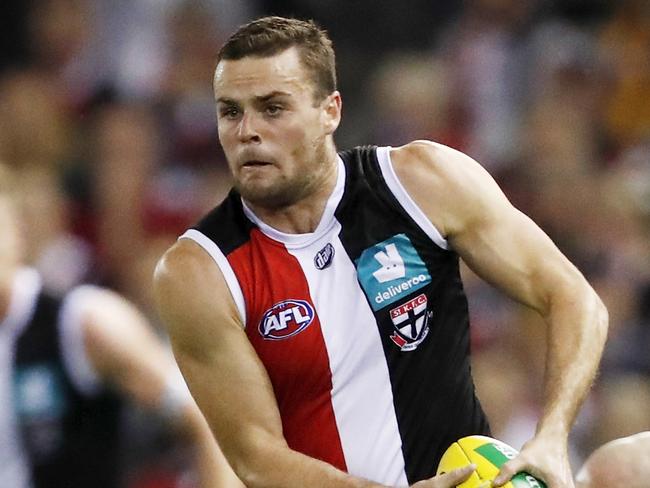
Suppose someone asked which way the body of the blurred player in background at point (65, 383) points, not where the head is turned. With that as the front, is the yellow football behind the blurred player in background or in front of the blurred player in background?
in front

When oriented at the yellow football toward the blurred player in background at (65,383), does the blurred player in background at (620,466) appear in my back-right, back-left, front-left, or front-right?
back-right

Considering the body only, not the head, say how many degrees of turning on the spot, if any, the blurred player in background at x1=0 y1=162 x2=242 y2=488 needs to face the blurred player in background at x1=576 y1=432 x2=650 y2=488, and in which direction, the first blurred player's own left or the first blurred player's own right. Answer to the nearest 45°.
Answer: approximately 45° to the first blurred player's own left

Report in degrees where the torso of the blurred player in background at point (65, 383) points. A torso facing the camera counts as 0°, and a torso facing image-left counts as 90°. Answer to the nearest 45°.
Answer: approximately 0°
